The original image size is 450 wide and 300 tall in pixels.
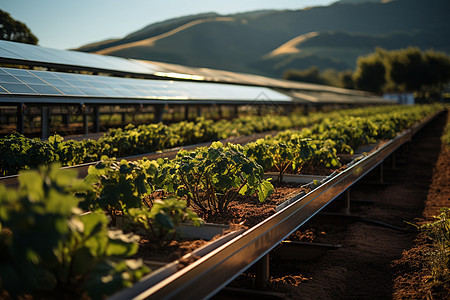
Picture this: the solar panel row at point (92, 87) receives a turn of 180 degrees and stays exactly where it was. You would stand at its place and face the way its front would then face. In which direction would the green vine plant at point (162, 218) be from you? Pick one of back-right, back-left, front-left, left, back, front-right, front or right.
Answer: back-left

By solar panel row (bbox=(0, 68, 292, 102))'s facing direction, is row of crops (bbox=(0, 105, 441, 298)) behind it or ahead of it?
ahead

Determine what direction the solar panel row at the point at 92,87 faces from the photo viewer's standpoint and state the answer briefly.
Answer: facing the viewer and to the right of the viewer

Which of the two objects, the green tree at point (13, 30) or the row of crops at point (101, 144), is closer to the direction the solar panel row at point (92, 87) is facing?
the row of crops

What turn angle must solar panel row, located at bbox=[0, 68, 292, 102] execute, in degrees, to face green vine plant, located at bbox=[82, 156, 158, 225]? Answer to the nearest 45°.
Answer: approximately 45° to its right

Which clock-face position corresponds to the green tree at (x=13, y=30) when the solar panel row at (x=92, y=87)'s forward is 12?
The green tree is roughly at 7 o'clock from the solar panel row.

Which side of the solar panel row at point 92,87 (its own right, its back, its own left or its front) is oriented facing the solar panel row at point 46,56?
back

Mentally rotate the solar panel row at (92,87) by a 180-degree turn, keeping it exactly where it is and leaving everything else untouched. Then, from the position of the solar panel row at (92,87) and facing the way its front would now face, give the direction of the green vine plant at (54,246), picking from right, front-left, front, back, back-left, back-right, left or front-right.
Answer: back-left
